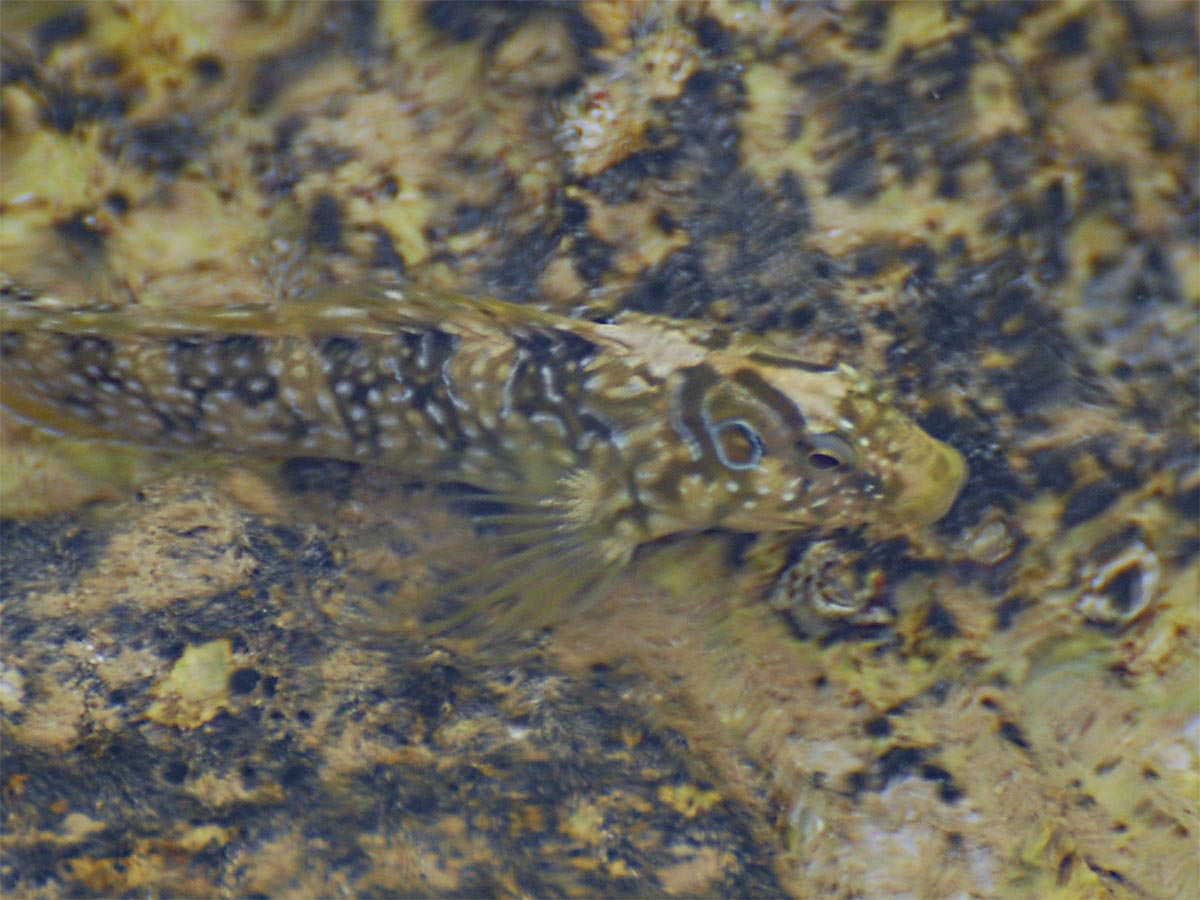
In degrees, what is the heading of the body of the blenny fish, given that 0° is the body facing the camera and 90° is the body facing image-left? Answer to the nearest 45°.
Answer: approximately 270°
